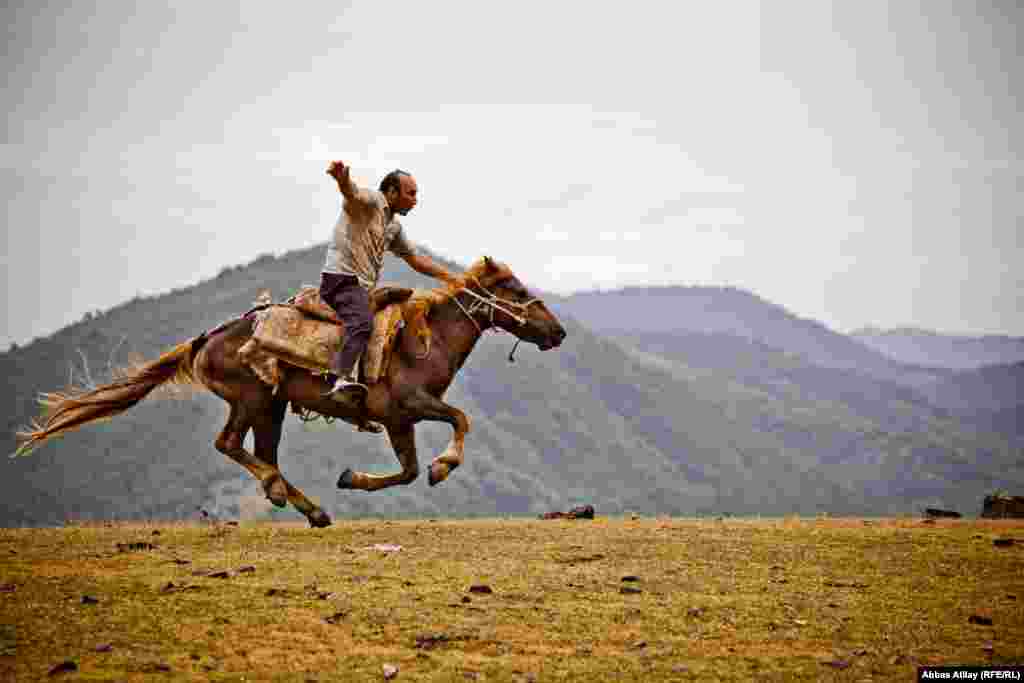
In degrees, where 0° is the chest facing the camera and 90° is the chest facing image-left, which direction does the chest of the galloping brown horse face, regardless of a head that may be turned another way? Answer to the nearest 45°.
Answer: approximately 270°

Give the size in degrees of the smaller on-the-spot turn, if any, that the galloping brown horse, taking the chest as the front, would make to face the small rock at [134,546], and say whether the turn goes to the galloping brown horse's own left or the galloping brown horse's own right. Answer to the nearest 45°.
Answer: approximately 135° to the galloping brown horse's own right

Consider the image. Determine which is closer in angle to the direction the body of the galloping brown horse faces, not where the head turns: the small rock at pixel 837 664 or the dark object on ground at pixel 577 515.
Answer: the dark object on ground

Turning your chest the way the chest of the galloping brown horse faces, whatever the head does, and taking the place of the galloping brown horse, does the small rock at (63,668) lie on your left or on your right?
on your right

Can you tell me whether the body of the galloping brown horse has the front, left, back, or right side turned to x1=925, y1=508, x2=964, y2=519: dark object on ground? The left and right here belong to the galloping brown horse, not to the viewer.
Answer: front

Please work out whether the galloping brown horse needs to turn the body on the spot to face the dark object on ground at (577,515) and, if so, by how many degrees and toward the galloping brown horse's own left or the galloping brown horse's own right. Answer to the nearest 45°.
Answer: approximately 45° to the galloping brown horse's own left

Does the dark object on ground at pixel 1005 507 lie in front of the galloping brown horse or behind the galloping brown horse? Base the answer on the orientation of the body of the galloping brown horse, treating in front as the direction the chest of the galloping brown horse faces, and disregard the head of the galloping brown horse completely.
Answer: in front

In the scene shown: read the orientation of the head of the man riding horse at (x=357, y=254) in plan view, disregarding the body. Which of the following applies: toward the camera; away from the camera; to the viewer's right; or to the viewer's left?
to the viewer's right

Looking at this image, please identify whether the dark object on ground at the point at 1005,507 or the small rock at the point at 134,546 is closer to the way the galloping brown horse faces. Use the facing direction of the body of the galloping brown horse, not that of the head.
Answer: the dark object on ground

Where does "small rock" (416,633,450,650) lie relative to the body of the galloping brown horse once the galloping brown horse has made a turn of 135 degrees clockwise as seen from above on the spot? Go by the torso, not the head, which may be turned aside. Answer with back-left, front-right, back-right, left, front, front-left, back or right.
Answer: front-left

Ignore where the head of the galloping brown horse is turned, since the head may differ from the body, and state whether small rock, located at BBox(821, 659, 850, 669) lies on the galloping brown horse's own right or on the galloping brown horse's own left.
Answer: on the galloping brown horse's own right
